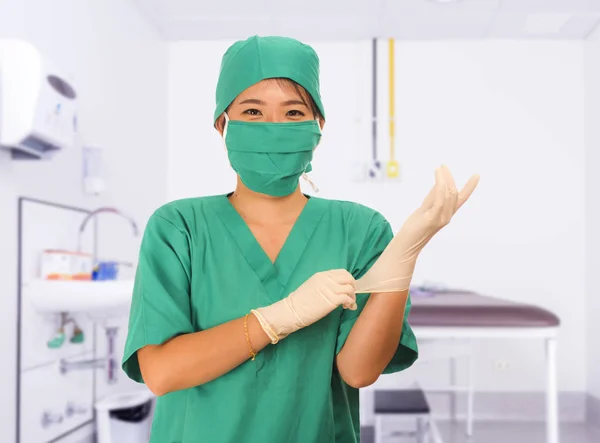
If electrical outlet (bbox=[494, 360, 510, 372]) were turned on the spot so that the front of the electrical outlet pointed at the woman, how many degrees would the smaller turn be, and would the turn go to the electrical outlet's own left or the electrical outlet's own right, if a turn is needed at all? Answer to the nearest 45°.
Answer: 0° — it already faces them

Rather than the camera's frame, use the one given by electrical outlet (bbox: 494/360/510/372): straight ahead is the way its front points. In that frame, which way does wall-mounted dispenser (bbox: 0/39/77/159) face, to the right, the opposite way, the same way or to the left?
to the left

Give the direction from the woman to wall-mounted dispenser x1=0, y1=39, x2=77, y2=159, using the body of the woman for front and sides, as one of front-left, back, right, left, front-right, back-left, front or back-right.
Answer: back-right

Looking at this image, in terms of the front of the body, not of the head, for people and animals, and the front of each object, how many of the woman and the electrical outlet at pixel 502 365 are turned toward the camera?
2

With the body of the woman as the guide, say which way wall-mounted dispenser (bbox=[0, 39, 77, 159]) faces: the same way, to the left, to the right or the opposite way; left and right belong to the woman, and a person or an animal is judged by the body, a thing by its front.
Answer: to the left

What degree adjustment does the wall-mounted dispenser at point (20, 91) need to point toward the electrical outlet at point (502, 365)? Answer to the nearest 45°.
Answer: approximately 45° to its left

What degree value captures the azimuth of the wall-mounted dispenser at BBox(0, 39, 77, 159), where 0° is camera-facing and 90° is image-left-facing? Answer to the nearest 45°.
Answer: approximately 315°

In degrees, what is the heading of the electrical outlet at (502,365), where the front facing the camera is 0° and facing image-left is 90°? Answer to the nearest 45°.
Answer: approximately 0°
